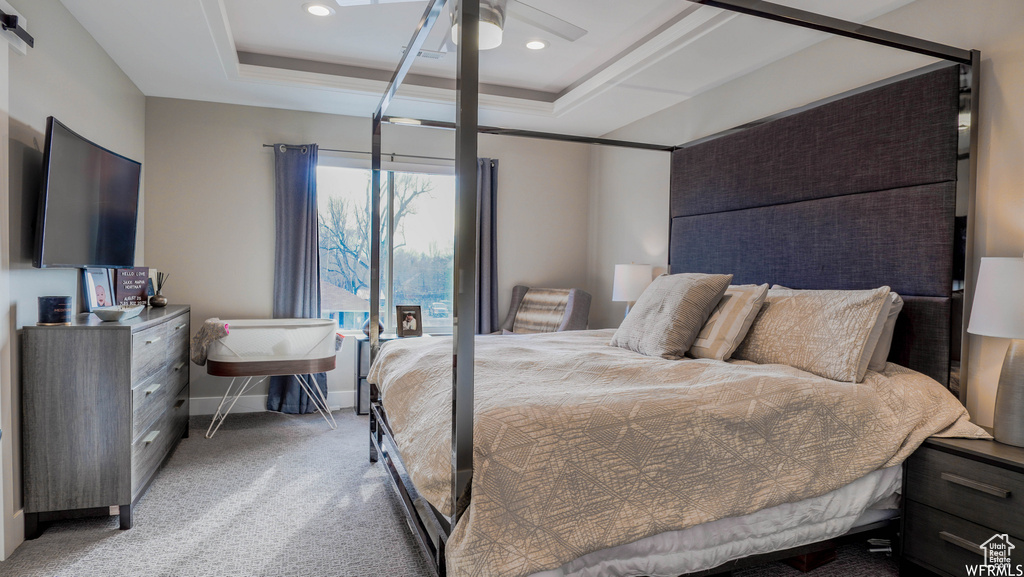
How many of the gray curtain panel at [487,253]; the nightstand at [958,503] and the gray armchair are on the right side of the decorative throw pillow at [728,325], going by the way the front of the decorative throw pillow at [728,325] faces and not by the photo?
2

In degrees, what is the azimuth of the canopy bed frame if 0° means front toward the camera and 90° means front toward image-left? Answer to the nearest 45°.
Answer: approximately 45°

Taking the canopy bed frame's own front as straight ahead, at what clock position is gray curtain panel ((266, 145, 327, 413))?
The gray curtain panel is roughly at 2 o'clock from the canopy bed frame.

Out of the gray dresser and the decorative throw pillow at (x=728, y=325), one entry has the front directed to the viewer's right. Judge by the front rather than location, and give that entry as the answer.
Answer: the gray dresser

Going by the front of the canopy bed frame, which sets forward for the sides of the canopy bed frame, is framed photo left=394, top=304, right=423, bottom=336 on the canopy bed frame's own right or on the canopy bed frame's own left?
on the canopy bed frame's own right

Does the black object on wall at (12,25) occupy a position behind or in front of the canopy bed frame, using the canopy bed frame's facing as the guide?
in front

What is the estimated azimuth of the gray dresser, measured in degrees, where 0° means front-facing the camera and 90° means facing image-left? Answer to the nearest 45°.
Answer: approximately 270°

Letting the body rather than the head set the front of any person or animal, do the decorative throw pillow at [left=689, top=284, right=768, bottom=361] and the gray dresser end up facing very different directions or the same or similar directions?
very different directions

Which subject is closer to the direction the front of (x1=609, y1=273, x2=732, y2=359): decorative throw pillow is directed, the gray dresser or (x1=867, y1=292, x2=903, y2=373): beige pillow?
the gray dresser

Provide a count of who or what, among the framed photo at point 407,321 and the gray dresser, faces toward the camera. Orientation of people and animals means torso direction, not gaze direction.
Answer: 1
